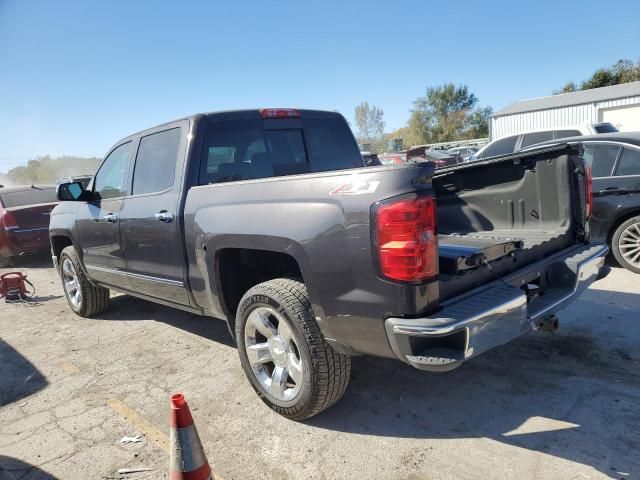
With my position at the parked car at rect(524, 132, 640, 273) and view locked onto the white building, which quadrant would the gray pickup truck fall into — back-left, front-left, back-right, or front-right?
back-left

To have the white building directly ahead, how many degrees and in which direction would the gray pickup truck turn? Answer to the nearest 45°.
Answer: approximately 90° to its right

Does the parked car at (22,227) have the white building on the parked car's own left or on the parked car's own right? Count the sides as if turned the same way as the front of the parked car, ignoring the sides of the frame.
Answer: on the parked car's own right

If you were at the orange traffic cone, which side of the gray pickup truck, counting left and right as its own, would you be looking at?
left

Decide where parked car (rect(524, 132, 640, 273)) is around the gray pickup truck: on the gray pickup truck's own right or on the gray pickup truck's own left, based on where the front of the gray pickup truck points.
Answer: on the gray pickup truck's own right

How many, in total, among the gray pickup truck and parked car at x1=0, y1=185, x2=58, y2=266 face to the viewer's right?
0

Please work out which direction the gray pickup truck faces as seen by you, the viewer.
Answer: facing away from the viewer and to the left of the viewer

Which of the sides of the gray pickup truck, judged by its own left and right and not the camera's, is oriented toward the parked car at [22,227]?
front

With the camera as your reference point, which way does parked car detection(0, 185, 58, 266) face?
facing away from the viewer and to the left of the viewer
